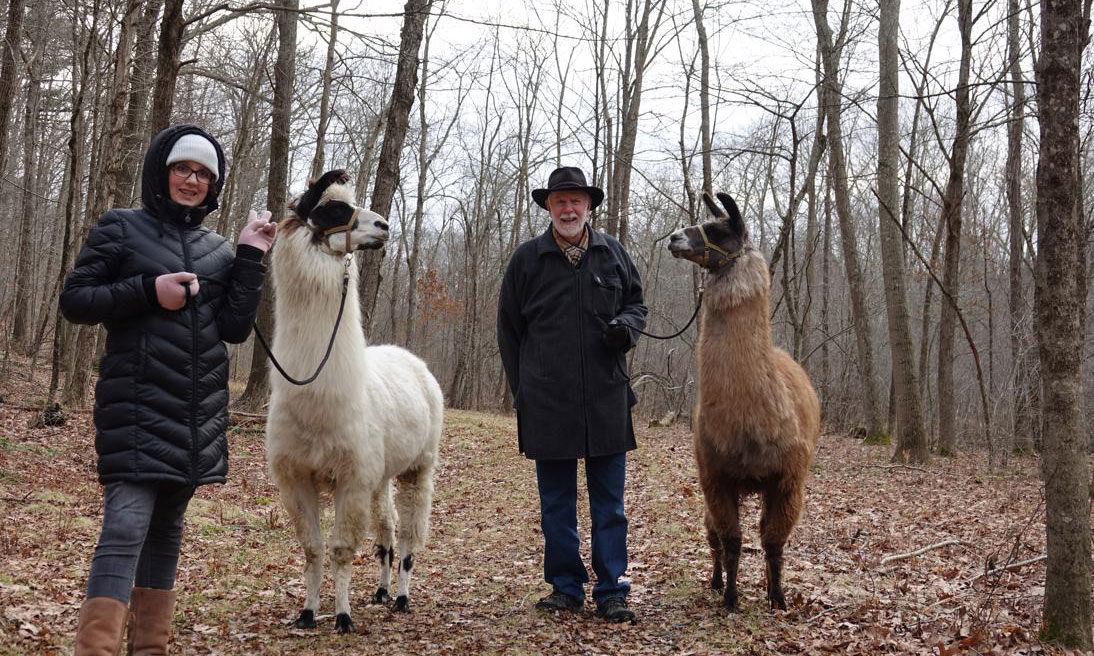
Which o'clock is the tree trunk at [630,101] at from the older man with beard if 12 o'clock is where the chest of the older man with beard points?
The tree trunk is roughly at 6 o'clock from the older man with beard.

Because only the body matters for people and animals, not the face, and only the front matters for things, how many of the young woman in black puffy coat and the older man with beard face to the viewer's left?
0

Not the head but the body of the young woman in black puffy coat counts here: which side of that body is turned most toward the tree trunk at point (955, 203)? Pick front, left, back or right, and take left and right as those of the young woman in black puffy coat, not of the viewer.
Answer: left

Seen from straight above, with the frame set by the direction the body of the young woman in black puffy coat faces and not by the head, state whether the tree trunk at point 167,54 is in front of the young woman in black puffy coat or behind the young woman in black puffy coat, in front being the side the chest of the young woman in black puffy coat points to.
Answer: behind

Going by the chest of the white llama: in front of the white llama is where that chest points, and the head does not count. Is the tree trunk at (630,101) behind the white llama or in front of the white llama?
behind

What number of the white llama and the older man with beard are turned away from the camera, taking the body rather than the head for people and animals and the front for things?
0

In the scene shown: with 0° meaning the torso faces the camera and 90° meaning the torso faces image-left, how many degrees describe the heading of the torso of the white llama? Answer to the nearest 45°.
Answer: approximately 45°

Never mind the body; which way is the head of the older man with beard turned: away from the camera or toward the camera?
toward the camera

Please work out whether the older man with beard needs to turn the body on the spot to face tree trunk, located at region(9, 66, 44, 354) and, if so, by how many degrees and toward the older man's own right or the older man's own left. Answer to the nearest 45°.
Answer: approximately 135° to the older man's own right

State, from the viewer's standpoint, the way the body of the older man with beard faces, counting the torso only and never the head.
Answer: toward the camera

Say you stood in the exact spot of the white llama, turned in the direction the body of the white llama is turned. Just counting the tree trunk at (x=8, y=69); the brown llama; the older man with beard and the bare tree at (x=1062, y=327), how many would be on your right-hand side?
1

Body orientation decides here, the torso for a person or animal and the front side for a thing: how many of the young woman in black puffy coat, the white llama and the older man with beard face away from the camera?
0

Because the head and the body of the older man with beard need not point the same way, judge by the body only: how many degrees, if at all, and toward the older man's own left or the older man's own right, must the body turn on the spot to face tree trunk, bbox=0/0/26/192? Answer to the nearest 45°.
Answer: approximately 135° to the older man's own right

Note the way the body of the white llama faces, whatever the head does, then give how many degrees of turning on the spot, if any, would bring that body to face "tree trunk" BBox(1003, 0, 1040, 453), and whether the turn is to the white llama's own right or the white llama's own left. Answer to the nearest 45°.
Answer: approximately 180°

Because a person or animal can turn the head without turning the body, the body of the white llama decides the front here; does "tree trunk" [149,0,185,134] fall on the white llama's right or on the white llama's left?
on the white llama's right

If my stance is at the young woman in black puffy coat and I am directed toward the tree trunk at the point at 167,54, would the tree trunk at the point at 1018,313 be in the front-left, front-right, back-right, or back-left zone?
front-right

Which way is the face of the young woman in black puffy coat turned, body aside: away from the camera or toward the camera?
toward the camera
